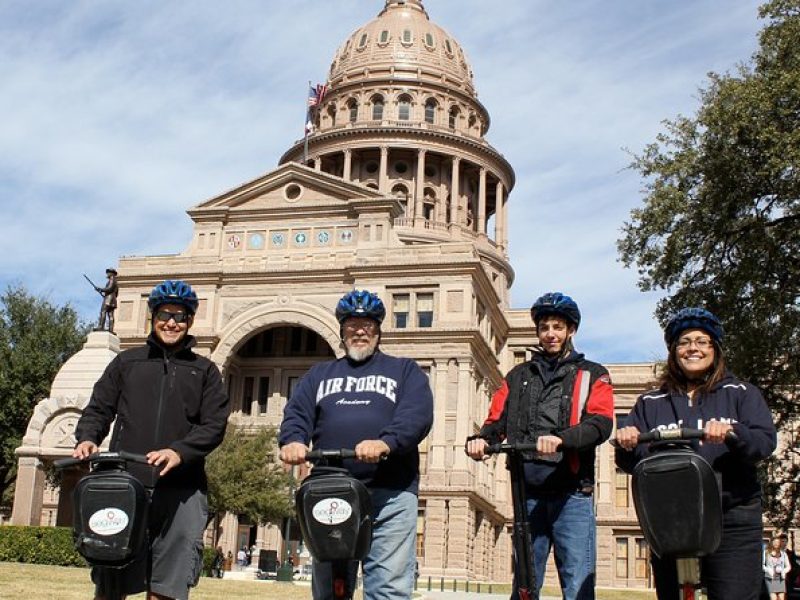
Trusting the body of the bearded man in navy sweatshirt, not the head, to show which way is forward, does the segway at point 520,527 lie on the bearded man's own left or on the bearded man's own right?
on the bearded man's own left

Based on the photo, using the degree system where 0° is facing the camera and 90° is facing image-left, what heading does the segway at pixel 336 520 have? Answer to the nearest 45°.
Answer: approximately 0°

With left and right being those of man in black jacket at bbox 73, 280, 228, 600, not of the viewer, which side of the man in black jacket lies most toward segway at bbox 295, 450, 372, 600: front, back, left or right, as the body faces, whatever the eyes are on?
left

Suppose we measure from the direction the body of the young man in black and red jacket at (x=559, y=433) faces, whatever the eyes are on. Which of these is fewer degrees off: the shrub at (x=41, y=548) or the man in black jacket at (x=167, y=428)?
the man in black jacket

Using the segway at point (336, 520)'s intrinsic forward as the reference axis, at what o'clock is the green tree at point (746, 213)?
The green tree is roughly at 7 o'clock from the segway.

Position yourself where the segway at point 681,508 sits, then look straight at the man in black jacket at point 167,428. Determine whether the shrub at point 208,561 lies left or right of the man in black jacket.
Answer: right

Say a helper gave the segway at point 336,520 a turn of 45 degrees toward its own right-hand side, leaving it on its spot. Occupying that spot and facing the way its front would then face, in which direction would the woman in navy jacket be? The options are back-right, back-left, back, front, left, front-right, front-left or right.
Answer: back-left

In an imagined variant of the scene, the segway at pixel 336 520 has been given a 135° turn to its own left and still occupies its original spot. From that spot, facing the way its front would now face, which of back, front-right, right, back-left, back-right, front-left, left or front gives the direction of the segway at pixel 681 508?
front-right

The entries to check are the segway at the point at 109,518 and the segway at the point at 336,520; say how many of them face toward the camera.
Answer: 2

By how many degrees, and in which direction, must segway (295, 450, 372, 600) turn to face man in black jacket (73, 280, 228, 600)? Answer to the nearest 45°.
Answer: approximately 135° to its right

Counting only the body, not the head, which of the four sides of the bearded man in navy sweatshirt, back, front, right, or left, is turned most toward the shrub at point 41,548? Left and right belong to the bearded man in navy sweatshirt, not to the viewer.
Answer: back
